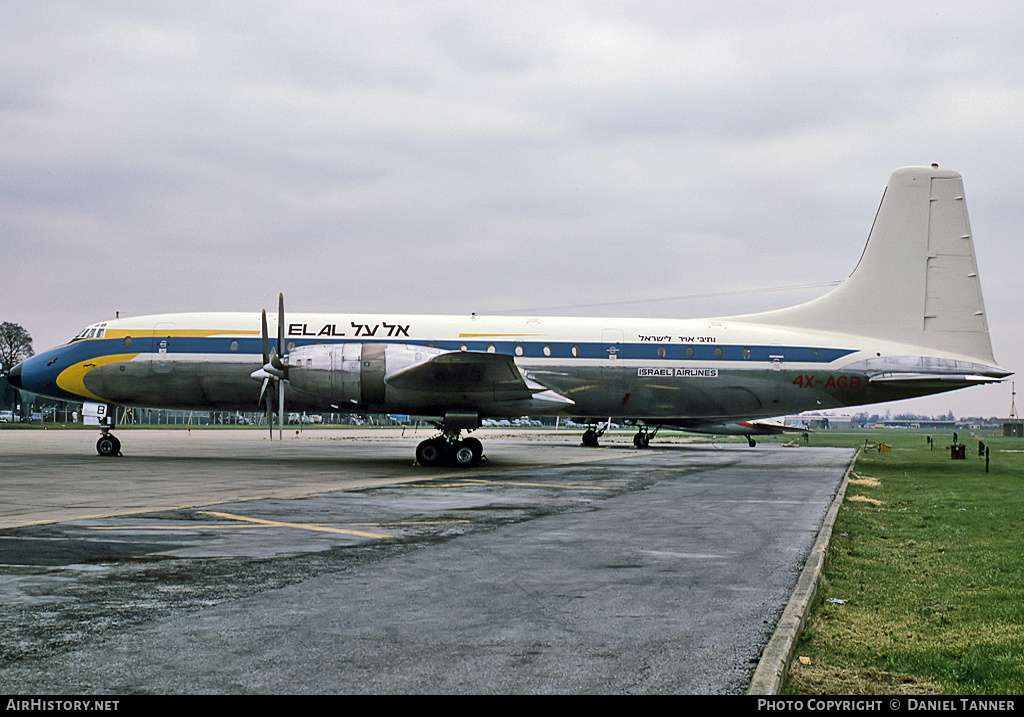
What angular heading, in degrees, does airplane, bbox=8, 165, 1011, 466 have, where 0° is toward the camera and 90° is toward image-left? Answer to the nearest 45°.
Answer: approximately 90°
